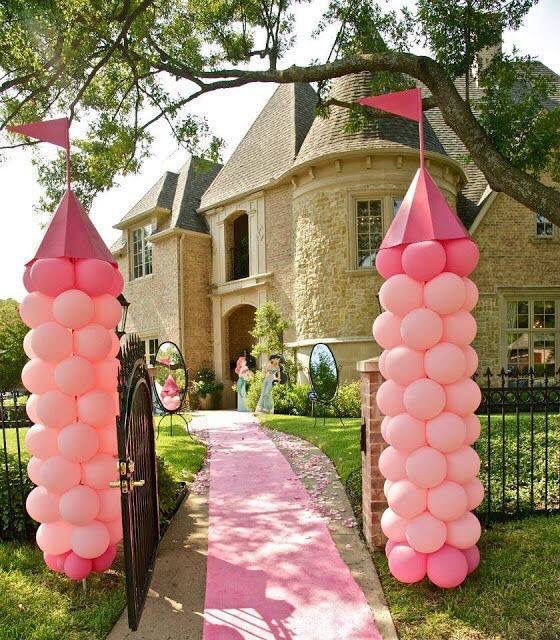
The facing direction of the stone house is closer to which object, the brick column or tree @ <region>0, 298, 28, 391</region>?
the brick column

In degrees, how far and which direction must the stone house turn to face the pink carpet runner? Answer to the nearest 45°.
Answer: approximately 45° to its left

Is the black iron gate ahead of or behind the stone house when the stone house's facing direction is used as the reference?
ahead

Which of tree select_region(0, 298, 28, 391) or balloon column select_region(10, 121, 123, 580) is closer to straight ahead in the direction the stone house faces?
the balloon column

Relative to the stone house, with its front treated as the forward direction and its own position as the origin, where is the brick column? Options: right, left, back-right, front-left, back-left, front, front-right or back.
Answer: front-left

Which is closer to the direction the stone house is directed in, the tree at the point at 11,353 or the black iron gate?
the black iron gate

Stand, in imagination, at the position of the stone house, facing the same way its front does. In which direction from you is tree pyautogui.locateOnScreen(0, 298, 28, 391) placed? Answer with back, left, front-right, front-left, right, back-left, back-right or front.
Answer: right
